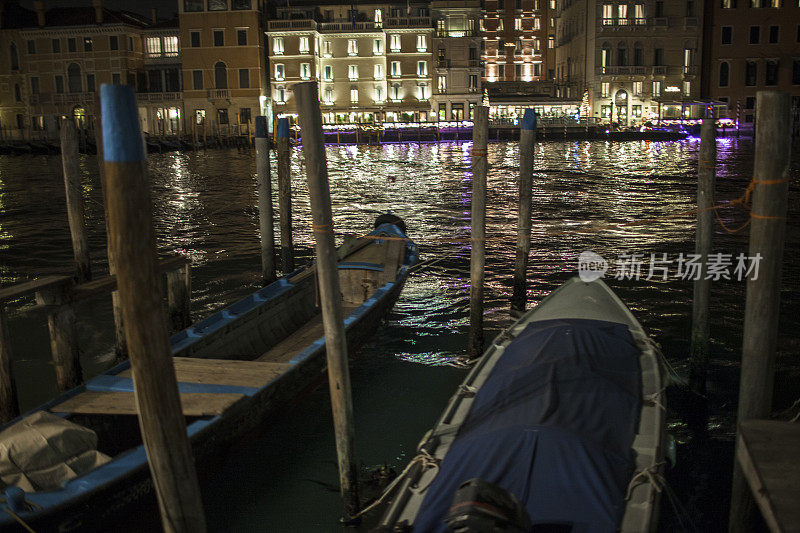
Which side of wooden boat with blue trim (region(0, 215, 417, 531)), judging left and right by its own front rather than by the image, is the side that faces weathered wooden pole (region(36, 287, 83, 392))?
left

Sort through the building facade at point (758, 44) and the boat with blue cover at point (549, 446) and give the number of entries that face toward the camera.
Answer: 1

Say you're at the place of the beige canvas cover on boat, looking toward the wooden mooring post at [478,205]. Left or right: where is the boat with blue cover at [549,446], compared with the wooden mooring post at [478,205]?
right

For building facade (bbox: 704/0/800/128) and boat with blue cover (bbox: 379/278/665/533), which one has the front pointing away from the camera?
the boat with blue cover

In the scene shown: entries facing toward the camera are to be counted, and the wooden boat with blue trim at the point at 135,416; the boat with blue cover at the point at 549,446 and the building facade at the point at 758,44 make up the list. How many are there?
1

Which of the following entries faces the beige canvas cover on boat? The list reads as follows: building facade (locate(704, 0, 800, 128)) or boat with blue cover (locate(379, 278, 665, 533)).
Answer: the building facade

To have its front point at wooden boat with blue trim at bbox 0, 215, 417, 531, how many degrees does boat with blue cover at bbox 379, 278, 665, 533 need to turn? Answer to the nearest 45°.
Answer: approximately 90° to its left

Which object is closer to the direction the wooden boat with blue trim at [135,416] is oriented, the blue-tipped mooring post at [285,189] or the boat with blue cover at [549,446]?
the blue-tipped mooring post

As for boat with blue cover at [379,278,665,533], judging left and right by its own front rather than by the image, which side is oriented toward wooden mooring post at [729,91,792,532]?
right

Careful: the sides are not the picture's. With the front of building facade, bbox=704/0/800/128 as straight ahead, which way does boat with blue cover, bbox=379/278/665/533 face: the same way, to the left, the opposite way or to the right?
the opposite way

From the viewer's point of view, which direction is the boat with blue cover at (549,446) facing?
away from the camera

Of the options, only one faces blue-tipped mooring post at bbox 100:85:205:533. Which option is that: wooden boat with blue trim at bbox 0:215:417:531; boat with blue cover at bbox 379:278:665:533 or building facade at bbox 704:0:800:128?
the building facade
